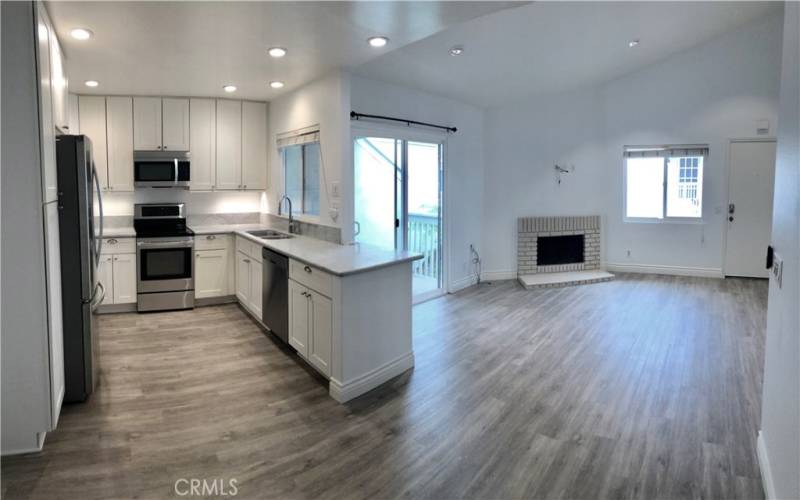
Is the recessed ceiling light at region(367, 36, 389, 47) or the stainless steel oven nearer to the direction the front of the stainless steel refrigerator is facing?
the recessed ceiling light

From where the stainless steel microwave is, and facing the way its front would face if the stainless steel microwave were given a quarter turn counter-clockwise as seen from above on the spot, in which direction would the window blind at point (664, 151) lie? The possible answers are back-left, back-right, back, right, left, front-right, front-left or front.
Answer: front

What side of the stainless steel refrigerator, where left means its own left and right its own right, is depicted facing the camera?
right

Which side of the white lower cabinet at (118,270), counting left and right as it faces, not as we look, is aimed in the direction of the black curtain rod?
left

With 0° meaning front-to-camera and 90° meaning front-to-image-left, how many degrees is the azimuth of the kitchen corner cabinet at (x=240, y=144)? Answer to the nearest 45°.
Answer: approximately 0°

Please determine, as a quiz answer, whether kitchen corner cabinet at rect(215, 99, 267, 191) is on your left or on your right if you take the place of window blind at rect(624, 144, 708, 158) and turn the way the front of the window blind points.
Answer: on your right
